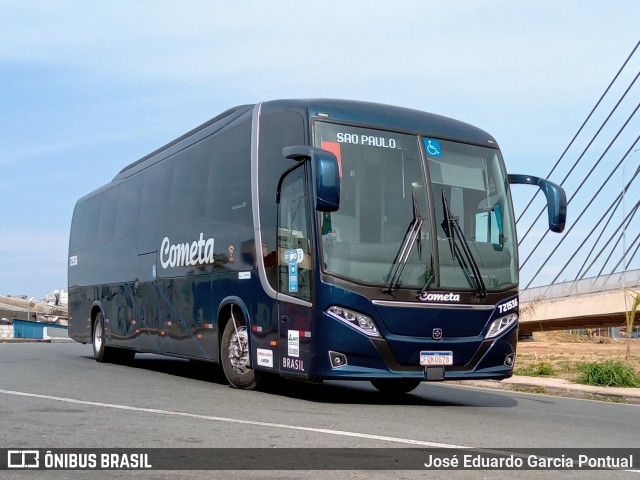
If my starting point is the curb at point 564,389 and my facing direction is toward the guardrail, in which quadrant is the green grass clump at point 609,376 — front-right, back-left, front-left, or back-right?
front-right

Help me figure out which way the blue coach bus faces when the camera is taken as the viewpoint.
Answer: facing the viewer and to the right of the viewer

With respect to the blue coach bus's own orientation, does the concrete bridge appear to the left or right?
on its left

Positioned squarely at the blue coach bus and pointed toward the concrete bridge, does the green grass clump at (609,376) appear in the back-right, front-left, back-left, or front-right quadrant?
front-right

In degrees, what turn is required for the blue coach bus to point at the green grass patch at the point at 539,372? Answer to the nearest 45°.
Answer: approximately 90° to its left

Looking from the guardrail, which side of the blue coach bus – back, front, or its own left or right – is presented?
left

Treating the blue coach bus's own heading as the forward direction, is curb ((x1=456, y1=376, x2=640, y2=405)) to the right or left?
on its left

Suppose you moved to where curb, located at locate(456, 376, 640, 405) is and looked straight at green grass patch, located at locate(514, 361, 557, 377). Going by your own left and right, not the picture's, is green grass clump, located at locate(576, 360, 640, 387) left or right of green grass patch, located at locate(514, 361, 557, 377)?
right
